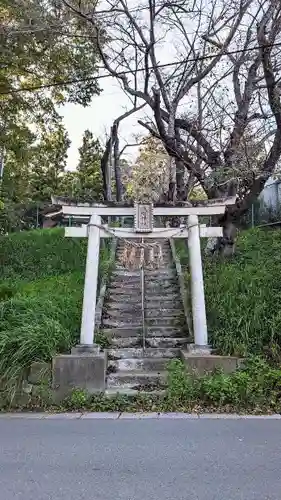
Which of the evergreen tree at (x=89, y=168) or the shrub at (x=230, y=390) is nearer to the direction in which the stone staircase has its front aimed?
the shrub

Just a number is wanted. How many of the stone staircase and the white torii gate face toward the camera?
2

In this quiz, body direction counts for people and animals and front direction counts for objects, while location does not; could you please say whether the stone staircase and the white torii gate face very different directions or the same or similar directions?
same or similar directions

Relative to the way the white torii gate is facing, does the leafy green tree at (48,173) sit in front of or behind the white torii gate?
behind

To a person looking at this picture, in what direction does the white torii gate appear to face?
facing the viewer

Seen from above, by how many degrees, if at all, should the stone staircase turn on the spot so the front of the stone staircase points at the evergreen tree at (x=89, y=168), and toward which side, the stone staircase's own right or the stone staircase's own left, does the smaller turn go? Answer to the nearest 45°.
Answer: approximately 180°

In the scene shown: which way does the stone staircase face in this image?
toward the camera

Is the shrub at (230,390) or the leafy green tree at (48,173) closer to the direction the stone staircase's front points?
the shrub
